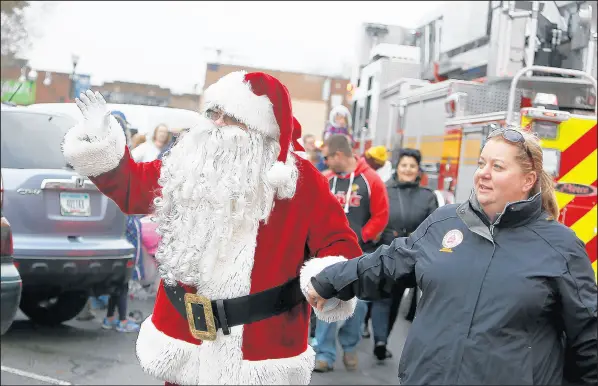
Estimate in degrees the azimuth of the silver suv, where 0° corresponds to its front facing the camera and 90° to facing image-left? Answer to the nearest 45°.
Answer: approximately 180°

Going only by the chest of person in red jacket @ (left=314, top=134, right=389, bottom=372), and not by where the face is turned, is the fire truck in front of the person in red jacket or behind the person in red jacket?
behind

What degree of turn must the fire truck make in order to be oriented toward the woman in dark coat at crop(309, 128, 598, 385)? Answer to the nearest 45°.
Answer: approximately 135° to its left

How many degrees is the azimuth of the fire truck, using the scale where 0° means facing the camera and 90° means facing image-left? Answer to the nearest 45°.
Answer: approximately 135°

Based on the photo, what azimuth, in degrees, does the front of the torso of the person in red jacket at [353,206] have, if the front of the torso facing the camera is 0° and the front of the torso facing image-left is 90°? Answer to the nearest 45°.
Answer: approximately 45°

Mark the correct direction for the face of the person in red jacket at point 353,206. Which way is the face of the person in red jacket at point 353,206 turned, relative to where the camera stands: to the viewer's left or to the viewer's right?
to the viewer's left
